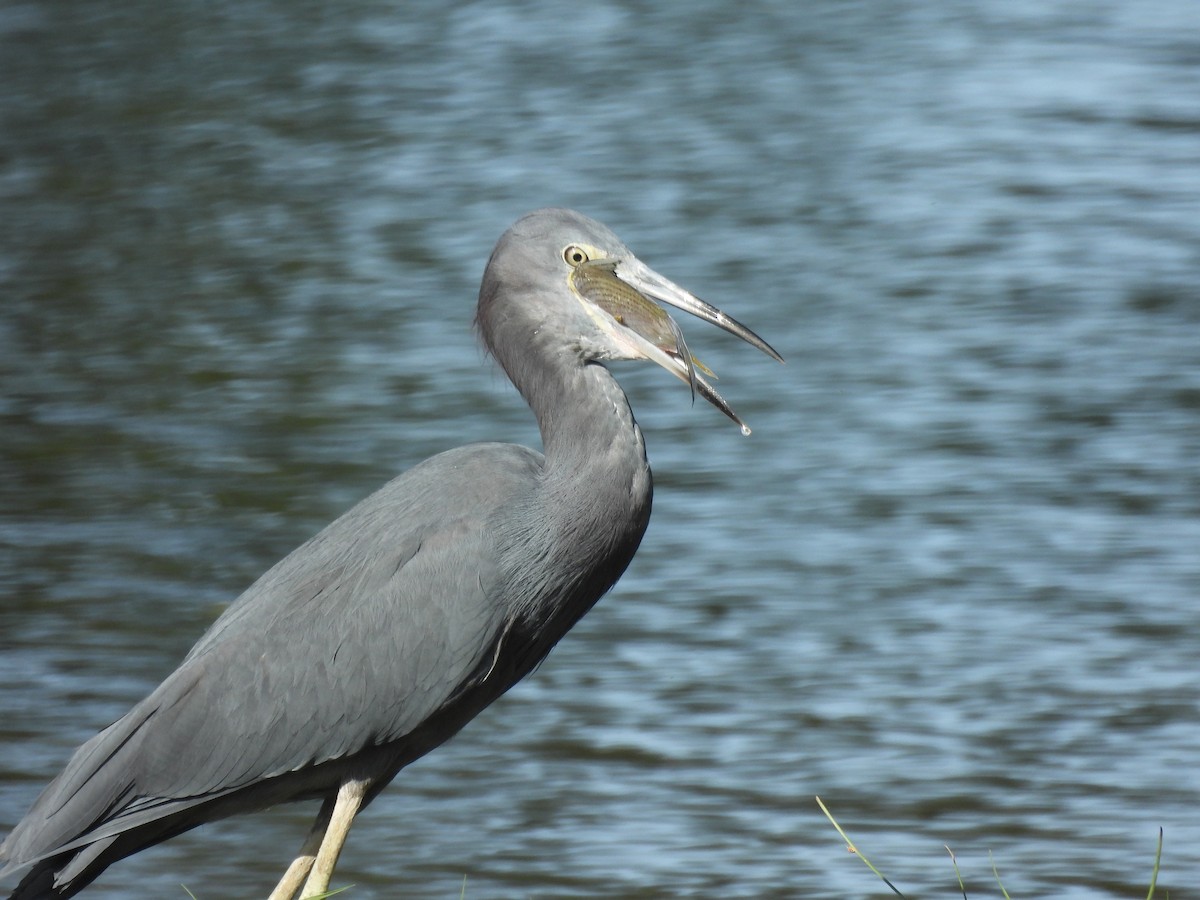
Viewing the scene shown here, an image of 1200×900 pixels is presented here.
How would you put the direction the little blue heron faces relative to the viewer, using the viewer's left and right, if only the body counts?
facing to the right of the viewer
